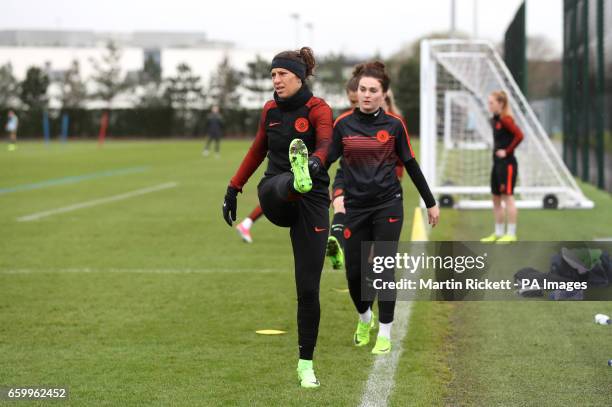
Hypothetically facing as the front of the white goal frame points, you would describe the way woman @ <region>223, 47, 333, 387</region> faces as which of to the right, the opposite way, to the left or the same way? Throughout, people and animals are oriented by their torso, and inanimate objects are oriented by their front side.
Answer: to the left

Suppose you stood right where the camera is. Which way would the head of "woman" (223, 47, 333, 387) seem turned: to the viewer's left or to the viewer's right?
to the viewer's left

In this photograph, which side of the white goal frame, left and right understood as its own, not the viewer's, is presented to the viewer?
left

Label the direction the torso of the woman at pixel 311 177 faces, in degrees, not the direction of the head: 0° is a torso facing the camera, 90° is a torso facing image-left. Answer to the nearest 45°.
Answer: approximately 0°

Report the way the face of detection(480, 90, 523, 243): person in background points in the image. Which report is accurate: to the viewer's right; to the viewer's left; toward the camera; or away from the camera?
to the viewer's left
